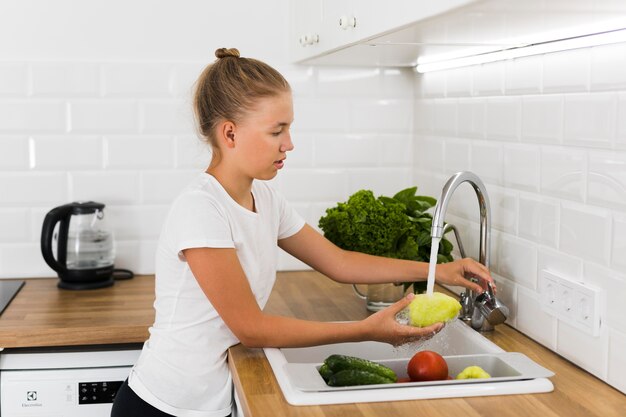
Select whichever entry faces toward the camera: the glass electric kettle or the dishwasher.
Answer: the dishwasher

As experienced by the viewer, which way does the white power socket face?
facing the viewer and to the left of the viewer

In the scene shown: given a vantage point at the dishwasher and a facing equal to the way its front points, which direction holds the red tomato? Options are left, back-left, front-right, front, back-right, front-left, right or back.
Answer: front-left

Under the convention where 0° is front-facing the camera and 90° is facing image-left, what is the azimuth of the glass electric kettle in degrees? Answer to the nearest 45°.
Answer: approximately 270°

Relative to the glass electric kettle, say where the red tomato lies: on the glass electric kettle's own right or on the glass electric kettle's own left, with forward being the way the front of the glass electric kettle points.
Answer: on the glass electric kettle's own right

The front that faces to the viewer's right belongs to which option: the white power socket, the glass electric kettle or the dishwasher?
the glass electric kettle

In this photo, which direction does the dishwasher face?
toward the camera

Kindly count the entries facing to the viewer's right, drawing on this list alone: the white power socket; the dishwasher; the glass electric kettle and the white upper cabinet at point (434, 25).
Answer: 1

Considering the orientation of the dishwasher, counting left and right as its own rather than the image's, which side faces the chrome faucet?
left

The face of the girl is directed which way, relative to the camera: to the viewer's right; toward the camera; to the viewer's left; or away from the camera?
to the viewer's right
